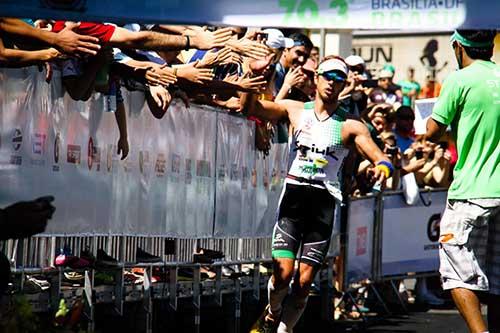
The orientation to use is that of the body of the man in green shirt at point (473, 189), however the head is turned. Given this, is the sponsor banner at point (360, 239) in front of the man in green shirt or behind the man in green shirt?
in front

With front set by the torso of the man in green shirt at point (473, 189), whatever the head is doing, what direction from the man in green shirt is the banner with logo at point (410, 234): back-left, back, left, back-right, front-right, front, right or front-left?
front-right

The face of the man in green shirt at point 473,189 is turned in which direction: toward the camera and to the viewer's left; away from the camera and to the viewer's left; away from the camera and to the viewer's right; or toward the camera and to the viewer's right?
away from the camera and to the viewer's left

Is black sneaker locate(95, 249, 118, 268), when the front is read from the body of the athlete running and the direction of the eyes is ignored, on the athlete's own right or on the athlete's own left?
on the athlete's own right

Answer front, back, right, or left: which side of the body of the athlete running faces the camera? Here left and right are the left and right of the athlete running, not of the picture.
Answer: front

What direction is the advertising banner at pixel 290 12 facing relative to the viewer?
toward the camera

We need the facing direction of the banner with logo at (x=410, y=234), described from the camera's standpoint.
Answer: facing the viewer

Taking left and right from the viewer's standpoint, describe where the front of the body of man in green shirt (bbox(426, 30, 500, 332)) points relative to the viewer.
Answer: facing away from the viewer and to the left of the viewer
